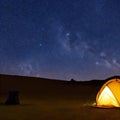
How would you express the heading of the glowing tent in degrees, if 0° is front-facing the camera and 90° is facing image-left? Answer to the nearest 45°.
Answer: approximately 45°
